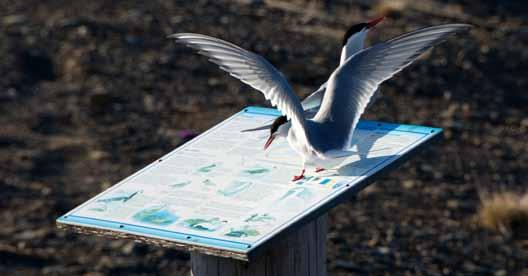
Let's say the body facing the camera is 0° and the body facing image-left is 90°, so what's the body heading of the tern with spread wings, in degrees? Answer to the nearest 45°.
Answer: approximately 135°
